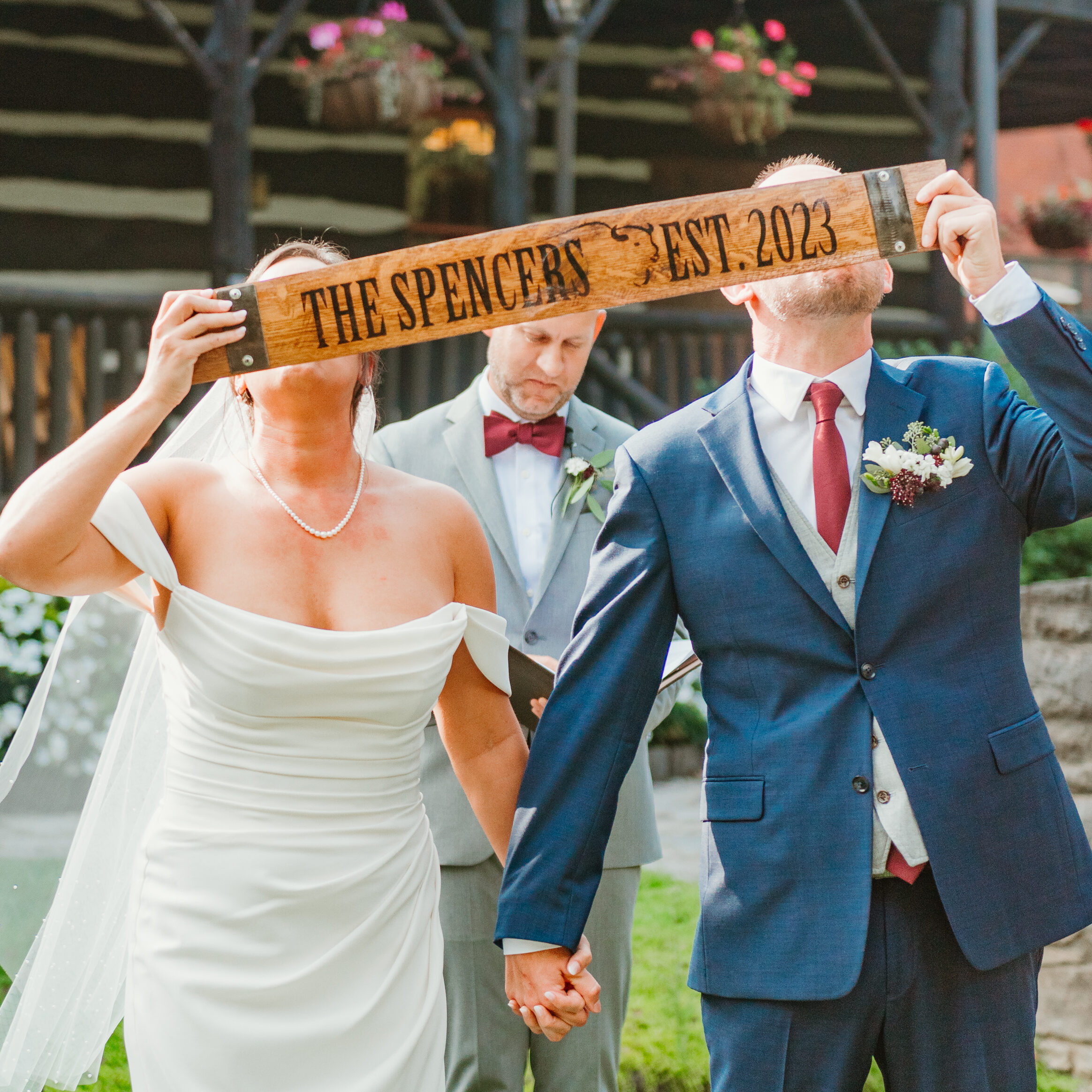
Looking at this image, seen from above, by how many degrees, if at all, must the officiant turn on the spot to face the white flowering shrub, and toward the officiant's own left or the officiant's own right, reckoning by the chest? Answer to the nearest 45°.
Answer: approximately 135° to the officiant's own right

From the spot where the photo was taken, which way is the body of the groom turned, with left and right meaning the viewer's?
facing the viewer

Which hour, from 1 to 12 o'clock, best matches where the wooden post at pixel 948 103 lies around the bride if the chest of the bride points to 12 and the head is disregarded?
The wooden post is roughly at 7 o'clock from the bride.

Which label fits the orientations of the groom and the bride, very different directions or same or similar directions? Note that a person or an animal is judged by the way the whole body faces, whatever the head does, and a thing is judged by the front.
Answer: same or similar directions

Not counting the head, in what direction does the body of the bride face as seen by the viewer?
toward the camera

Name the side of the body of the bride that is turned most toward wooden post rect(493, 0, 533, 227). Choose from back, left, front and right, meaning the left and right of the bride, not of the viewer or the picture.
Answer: back

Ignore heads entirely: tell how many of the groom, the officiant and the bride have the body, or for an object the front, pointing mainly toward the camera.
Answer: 3

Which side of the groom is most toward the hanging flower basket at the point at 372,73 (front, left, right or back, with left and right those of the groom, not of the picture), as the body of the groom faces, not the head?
back

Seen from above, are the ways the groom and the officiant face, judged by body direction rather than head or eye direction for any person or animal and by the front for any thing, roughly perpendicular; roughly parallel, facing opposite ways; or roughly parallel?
roughly parallel

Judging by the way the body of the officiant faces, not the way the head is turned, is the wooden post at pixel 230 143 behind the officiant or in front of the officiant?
behind
